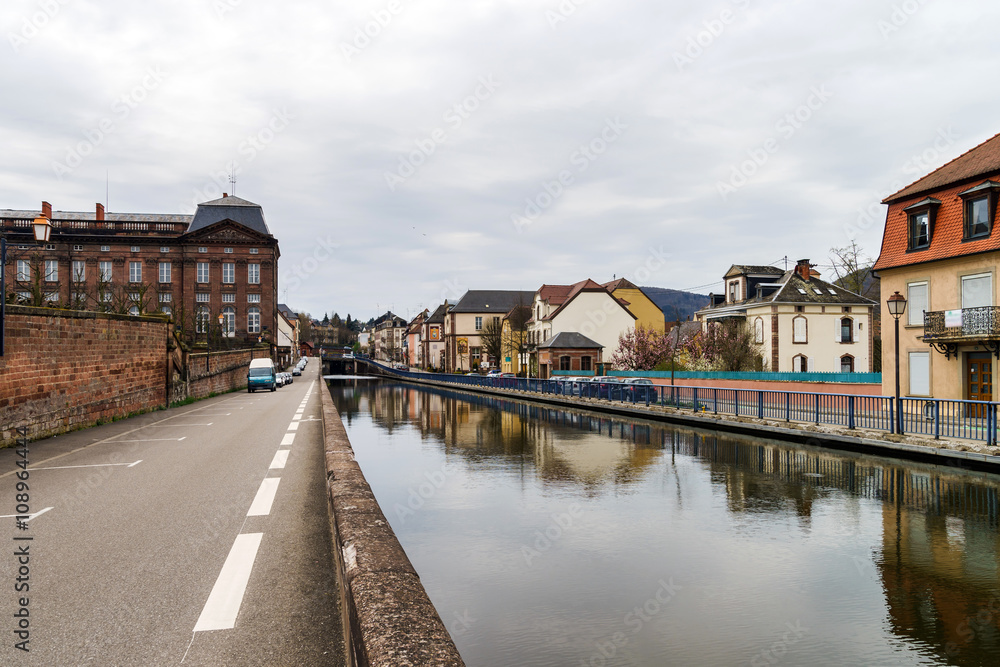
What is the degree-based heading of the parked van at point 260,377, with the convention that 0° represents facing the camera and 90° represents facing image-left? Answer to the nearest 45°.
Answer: approximately 0°

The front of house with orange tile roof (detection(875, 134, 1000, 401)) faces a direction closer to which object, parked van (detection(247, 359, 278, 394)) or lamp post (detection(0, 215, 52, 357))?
the lamp post

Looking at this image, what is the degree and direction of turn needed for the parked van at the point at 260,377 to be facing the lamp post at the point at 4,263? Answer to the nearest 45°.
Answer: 0° — it already faces it

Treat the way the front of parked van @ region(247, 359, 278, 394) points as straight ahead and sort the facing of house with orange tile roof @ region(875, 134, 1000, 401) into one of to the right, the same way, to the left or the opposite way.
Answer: to the right

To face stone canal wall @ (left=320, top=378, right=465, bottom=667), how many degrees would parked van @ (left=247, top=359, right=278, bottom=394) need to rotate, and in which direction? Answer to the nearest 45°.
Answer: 0° — it already faces it

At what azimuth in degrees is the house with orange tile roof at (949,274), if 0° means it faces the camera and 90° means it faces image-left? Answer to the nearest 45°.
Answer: approximately 45°

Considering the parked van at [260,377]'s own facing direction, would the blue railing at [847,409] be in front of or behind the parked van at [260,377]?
in front

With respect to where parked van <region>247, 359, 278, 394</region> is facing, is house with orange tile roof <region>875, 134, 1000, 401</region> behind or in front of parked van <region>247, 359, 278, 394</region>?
in front

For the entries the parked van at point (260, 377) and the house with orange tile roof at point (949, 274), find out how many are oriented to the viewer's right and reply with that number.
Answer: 0

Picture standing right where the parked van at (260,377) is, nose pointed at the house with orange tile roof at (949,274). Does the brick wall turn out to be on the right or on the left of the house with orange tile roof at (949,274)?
right

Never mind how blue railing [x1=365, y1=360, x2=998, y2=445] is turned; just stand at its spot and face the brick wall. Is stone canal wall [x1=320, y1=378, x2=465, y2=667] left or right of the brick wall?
left

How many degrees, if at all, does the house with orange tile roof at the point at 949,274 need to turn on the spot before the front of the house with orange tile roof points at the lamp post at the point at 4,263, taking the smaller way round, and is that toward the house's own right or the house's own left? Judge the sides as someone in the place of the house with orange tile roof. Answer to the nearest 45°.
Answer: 0° — it already faces it
